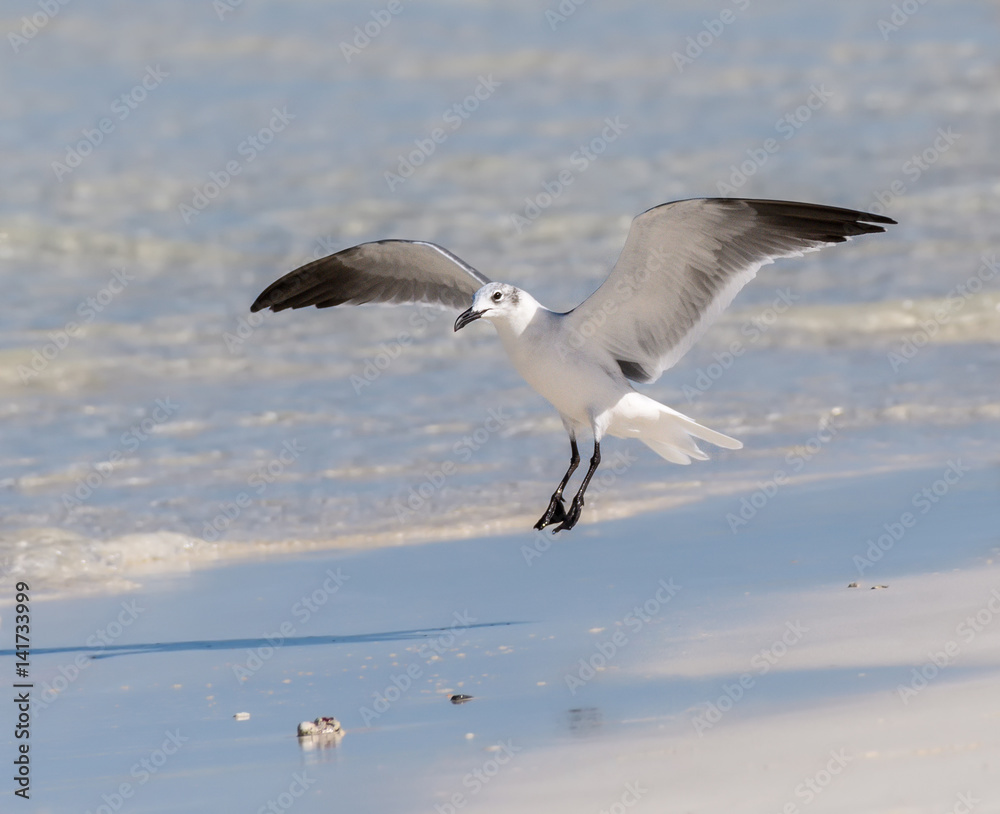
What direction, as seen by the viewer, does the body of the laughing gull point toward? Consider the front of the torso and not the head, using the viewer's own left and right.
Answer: facing the viewer and to the left of the viewer
